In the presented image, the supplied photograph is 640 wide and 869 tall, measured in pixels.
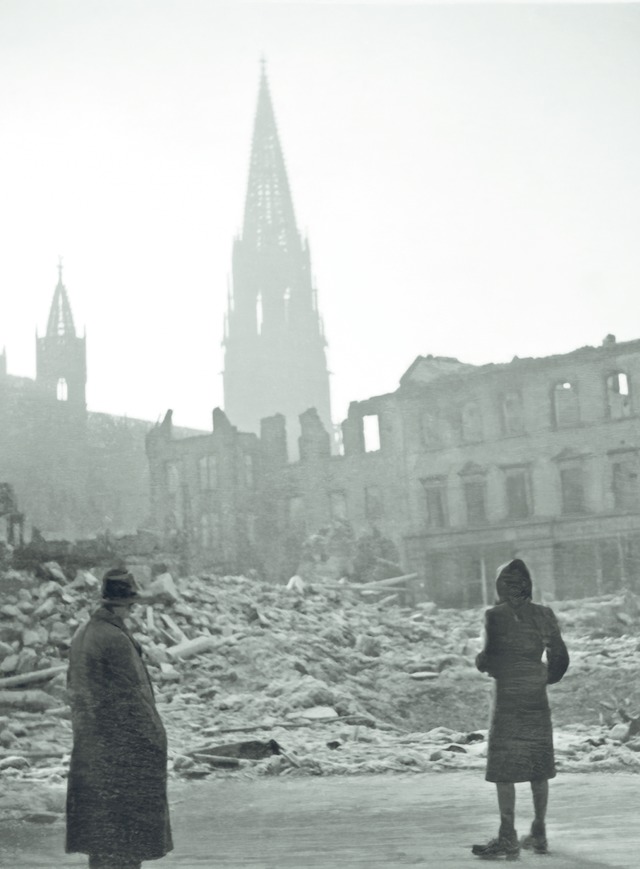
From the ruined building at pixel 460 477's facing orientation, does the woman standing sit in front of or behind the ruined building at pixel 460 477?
in front

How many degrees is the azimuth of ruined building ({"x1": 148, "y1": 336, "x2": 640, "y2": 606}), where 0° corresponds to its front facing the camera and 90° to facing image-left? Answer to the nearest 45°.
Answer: approximately 45°

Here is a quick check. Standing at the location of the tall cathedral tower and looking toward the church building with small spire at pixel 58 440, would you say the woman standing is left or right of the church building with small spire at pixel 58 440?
left
